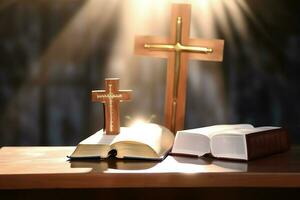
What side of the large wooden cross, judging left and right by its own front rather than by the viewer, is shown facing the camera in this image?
front
